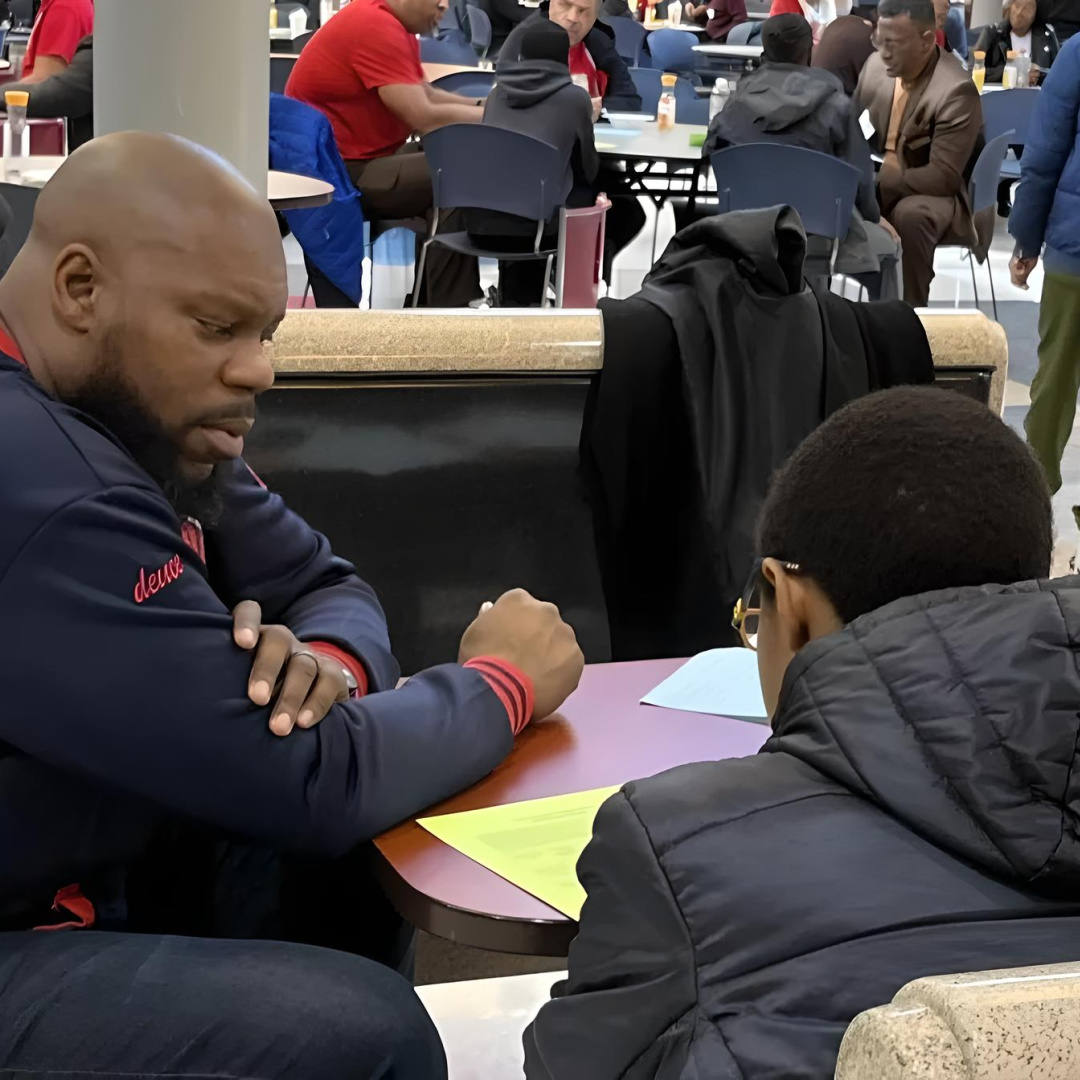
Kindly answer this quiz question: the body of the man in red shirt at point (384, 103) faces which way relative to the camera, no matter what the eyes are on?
to the viewer's right

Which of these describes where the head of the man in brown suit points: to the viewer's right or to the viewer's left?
to the viewer's left

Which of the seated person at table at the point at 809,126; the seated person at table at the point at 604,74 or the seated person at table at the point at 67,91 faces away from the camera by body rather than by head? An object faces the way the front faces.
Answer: the seated person at table at the point at 809,126

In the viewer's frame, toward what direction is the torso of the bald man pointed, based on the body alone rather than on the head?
to the viewer's right

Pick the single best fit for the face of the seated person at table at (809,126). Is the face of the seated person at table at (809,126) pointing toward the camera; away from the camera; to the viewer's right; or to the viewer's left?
away from the camera

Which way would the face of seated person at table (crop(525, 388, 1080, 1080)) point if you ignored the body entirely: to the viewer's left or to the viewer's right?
to the viewer's left

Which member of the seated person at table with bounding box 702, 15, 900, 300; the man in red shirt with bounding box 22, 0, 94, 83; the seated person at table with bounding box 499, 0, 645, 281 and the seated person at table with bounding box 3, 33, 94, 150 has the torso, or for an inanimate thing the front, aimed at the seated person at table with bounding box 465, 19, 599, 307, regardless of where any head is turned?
the seated person at table with bounding box 499, 0, 645, 281

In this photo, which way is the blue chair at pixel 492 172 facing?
away from the camera

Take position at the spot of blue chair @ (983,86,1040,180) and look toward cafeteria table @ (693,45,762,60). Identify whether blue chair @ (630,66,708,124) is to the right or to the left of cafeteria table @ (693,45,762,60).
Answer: left

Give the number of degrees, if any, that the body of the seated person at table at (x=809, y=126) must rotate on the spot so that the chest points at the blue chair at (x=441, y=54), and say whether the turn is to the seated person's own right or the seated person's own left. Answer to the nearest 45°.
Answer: approximately 45° to the seated person's own left

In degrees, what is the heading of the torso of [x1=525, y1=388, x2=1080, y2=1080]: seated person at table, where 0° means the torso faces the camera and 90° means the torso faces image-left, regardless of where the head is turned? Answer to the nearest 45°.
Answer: approximately 135°
